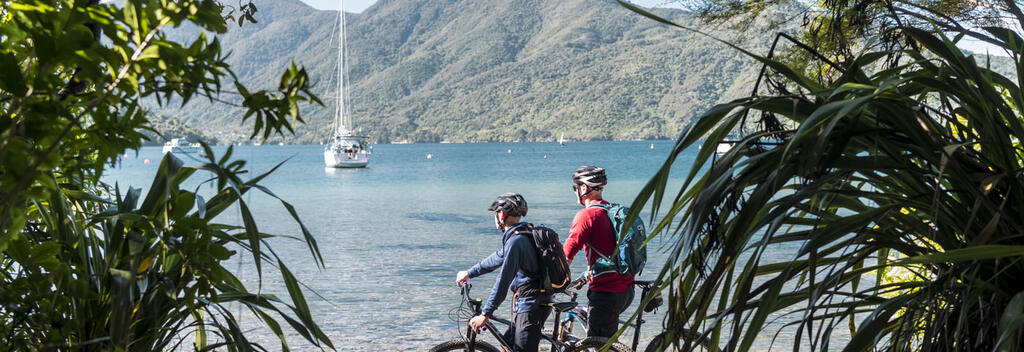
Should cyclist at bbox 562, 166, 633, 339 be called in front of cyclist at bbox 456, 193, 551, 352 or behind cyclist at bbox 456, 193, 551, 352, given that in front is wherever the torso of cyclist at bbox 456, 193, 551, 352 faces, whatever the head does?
behind
